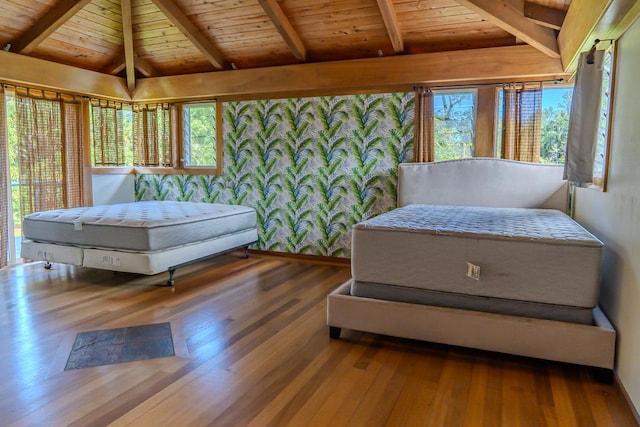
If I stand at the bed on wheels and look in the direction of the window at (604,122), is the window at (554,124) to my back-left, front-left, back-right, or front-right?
front-left

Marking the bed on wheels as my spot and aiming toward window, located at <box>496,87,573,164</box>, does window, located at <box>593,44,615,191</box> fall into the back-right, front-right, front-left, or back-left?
front-right
